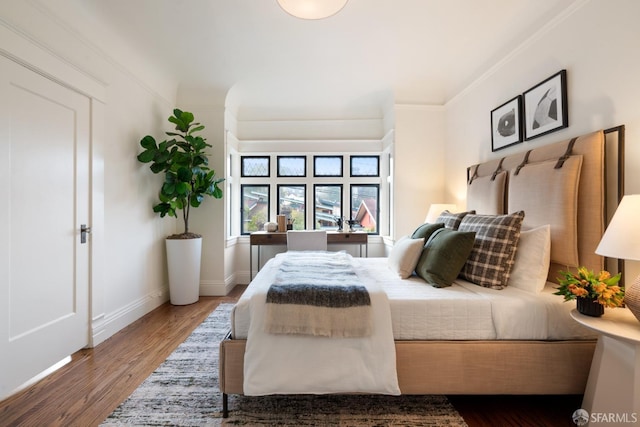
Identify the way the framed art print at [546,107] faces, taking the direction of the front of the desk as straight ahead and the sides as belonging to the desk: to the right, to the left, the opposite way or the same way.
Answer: to the right

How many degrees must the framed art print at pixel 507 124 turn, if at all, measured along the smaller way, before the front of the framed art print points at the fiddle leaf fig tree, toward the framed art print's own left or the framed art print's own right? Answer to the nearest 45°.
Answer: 0° — it already faces it

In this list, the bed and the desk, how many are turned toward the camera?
1

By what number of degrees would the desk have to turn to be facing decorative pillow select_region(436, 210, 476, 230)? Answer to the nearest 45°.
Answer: approximately 45° to its left

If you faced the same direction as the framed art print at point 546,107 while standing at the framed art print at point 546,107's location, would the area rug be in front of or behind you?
in front

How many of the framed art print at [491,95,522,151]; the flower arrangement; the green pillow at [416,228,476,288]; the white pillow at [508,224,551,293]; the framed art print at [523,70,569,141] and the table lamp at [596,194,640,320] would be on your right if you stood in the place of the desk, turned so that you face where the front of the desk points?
0

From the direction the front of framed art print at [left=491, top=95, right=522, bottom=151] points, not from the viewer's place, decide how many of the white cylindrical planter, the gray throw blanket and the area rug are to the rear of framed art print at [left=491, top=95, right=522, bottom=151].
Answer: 0

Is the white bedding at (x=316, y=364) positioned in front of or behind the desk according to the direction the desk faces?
in front

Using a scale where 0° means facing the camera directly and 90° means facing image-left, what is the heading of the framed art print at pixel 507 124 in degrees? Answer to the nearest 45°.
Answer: approximately 45°

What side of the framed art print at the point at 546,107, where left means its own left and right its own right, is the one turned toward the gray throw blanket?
front

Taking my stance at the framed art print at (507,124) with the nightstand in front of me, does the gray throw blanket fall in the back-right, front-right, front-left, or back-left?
front-right

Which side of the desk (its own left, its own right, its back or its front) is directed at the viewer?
front

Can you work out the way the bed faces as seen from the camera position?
facing to the left of the viewer

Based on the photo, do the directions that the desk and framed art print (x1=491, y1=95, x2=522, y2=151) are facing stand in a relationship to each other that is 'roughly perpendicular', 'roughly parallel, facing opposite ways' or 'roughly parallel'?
roughly perpendicular
